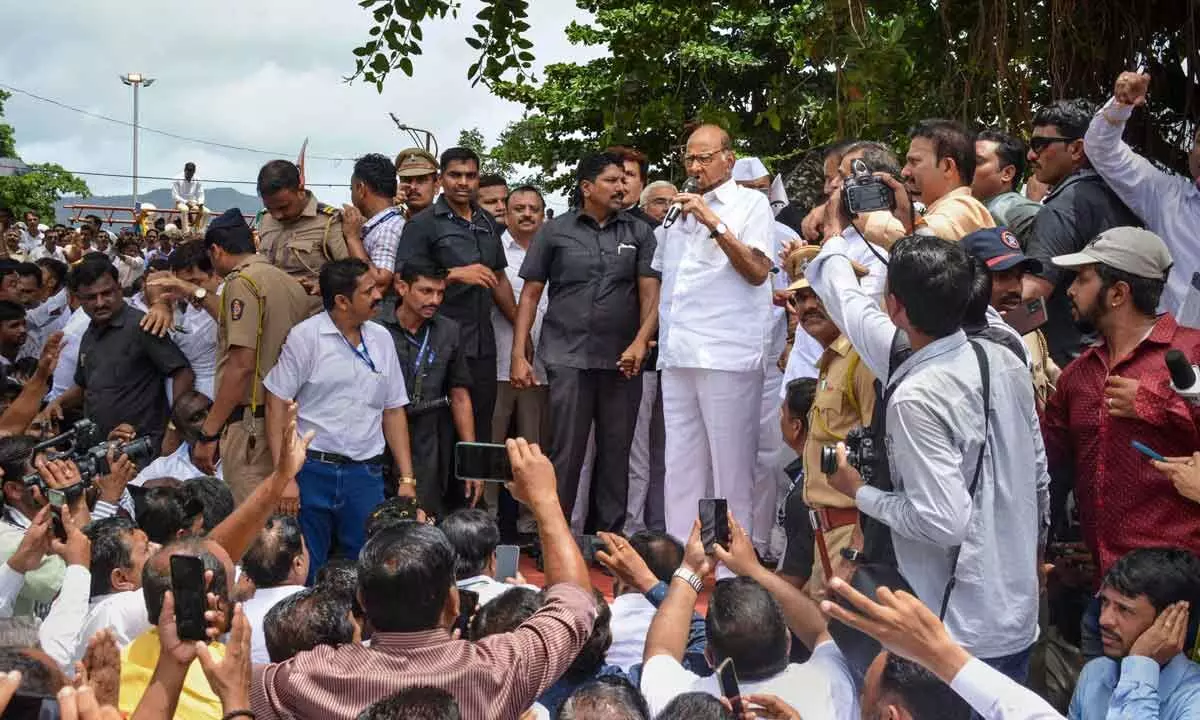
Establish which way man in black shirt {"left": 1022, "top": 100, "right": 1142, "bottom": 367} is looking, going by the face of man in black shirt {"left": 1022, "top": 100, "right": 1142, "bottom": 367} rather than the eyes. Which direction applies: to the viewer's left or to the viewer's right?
to the viewer's left

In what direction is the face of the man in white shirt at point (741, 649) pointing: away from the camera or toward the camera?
away from the camera

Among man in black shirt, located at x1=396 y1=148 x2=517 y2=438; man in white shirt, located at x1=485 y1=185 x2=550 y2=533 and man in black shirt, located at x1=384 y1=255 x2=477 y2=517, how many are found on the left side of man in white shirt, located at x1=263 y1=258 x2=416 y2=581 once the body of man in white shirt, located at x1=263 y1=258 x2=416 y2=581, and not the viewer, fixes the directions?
3

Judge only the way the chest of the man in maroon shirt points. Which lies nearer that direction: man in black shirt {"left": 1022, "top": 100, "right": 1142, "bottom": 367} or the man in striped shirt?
the man in striped shirt

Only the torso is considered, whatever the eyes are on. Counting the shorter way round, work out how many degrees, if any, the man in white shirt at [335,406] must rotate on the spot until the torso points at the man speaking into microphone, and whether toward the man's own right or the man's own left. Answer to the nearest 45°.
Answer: approximately 45° to the man's own left

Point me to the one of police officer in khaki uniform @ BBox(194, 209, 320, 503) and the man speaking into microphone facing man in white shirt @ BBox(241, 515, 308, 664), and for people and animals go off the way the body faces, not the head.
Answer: the man speaking into microphone

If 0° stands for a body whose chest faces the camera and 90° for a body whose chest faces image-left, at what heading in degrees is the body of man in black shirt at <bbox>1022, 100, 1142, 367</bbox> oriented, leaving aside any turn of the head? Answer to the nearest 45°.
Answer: approximately 90°

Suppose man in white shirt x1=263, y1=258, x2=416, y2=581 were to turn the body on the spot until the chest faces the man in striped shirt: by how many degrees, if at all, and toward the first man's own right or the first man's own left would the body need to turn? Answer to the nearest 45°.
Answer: approximately 45° to the first man's own right

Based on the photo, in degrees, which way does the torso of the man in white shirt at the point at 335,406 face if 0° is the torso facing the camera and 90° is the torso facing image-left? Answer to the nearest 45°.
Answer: approximately 315°

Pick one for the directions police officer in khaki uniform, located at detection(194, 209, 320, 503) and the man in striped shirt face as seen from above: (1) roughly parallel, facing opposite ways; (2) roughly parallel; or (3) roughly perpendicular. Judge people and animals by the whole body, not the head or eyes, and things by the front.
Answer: roughly perpendicular

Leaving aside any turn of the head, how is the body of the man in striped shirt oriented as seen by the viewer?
away from the camera
